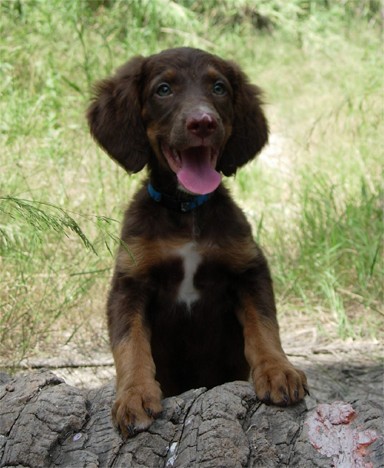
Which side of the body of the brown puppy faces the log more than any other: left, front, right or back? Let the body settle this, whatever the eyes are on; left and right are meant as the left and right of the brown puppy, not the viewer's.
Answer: front

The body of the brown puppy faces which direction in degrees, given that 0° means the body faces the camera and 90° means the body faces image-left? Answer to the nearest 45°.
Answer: approximately 0°
